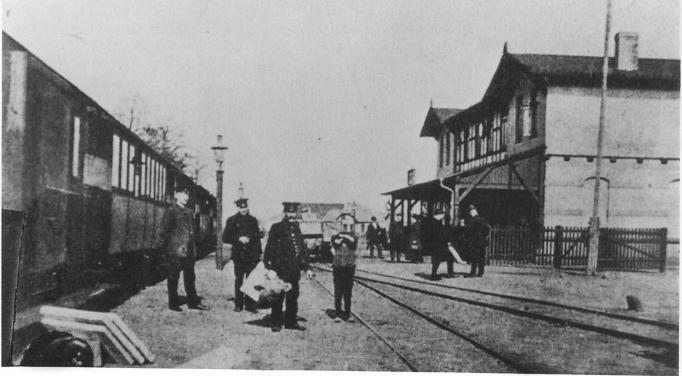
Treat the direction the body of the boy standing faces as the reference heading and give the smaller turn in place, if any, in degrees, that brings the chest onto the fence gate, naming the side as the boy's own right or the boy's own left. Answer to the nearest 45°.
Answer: approximately 135° to the boy's own left

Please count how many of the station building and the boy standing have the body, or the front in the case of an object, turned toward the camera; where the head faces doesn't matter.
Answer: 1

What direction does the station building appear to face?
to the viewer's left

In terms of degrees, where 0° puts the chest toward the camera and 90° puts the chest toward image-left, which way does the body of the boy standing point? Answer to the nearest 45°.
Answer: approximately 0°

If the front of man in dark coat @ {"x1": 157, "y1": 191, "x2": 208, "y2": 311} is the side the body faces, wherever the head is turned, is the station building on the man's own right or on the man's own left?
on the man's own left

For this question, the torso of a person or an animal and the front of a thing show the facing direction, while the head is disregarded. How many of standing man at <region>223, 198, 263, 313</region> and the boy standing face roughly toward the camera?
2

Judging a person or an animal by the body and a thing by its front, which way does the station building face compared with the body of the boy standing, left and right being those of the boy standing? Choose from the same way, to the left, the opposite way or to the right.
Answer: to the right
